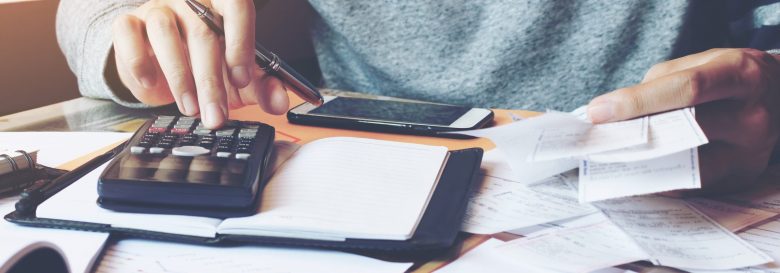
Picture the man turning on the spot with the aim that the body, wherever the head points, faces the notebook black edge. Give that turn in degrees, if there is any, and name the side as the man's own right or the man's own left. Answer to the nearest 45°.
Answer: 0° — they already face it

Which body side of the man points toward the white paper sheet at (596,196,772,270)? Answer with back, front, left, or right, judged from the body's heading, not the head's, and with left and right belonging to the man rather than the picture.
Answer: front

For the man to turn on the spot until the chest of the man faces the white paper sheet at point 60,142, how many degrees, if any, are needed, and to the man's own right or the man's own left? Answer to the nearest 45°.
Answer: approximately 45° to the man's own right

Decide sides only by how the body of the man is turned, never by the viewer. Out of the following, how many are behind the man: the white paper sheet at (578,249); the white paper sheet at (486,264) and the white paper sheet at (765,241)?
0

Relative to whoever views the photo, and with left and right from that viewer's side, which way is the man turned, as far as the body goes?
facing the viewer

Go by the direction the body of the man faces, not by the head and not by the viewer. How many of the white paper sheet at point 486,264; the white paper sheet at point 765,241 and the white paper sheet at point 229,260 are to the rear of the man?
0

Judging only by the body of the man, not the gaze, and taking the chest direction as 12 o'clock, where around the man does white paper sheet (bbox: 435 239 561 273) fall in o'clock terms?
The white paper sheet is roughly at 12 o'clock from the man.
